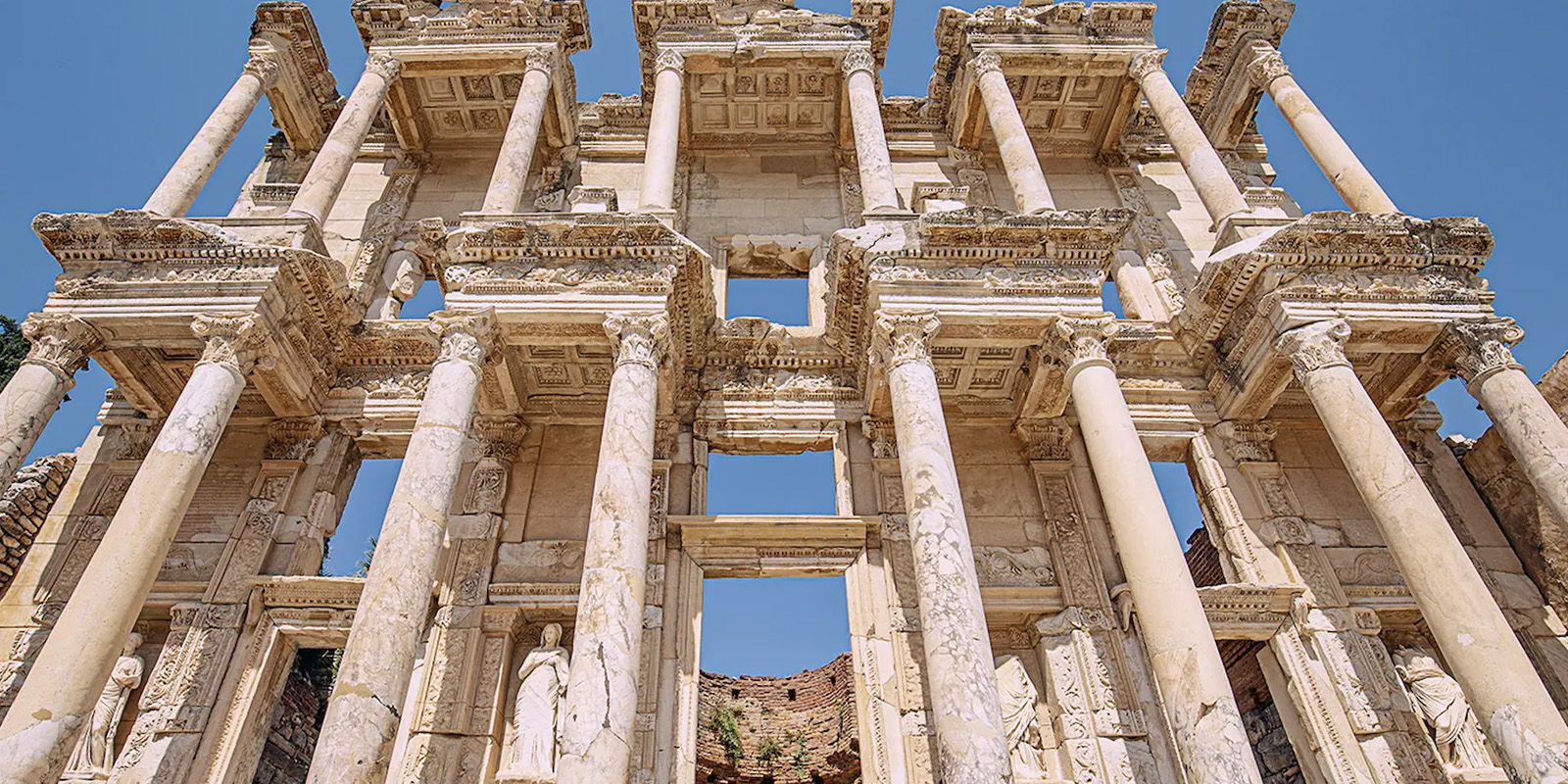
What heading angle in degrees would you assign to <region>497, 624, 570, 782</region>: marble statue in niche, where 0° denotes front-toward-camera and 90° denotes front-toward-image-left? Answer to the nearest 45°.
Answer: approximately 0°

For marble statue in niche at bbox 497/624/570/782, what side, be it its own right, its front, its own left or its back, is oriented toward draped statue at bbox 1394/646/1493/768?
left

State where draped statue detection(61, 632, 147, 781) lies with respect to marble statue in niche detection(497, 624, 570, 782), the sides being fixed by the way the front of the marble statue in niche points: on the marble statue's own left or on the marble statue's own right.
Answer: on the marble statue's own right

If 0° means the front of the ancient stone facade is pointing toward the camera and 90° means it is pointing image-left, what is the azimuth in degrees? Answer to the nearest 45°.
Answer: approximately 0°

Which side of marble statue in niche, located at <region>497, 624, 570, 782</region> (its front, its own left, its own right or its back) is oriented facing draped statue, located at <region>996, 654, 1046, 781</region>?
left
